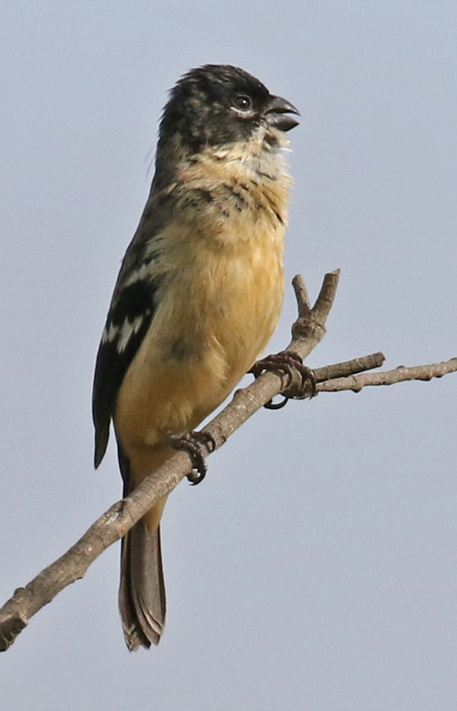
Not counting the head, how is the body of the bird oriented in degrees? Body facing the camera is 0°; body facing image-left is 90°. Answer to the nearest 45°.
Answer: approximately 315°
